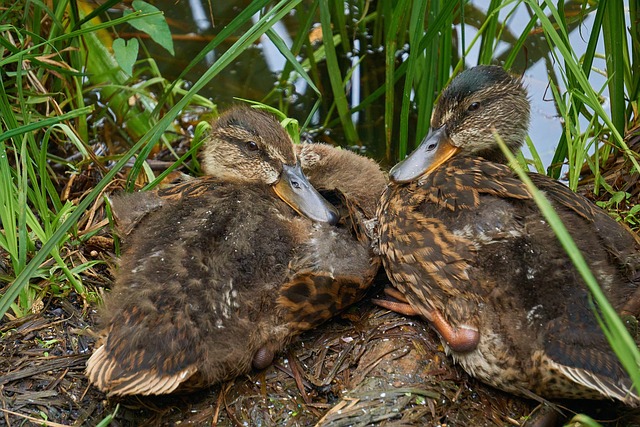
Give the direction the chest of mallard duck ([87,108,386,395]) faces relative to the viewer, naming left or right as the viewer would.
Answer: facing away from the viewer and to the right of the viewer

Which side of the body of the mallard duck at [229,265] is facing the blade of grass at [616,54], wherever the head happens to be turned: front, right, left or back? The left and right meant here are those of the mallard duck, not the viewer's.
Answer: front

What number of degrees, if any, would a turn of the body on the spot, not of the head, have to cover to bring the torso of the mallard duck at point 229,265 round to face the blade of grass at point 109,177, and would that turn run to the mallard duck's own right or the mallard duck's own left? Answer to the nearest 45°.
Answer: approximately 135° to the mallard duck's own left

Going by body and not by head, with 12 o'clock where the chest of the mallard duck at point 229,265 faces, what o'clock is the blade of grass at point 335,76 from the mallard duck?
The blade of grass is roughly at 11 o'clock from the mallard duck.

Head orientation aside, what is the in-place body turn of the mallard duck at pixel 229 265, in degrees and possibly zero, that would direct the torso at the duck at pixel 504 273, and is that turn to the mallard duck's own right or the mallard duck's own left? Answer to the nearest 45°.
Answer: approximately 45° to the mallard duck's own right
